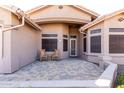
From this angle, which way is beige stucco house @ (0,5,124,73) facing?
toward the camera

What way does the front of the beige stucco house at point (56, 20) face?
toward the camera
